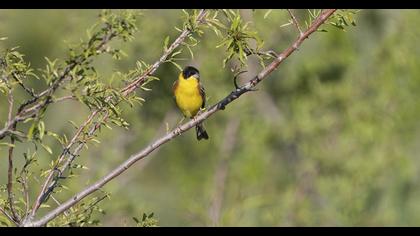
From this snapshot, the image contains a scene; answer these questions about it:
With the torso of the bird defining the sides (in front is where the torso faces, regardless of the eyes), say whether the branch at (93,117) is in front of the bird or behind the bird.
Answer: in front

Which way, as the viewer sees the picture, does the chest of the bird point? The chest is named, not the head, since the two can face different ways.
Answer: toward the camera
